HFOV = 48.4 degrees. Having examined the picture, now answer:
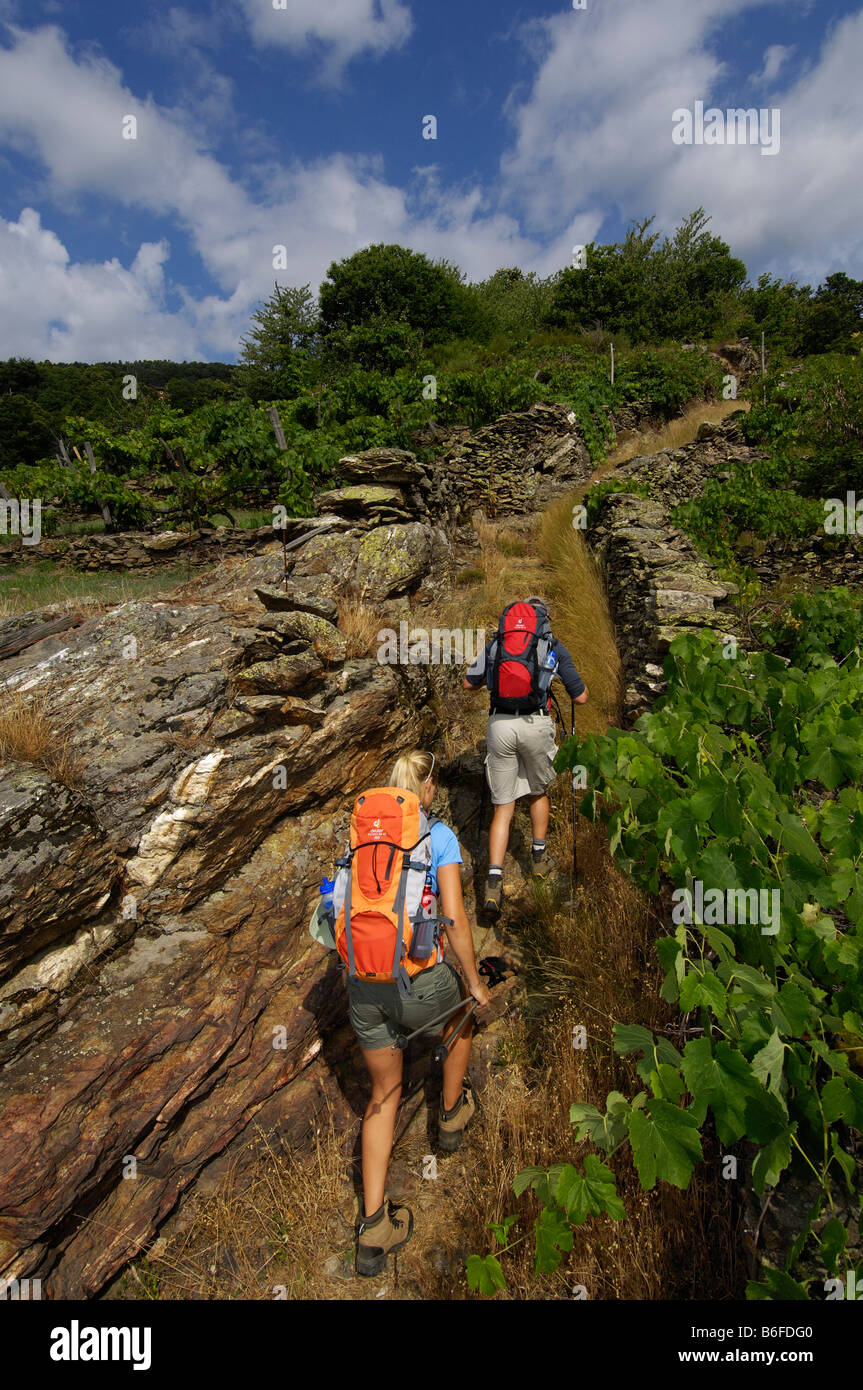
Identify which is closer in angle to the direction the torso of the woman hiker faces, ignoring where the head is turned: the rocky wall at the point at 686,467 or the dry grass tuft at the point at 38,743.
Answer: the rocky wall

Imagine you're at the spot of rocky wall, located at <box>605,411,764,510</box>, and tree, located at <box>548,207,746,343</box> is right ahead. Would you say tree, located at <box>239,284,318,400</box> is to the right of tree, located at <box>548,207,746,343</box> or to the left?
left

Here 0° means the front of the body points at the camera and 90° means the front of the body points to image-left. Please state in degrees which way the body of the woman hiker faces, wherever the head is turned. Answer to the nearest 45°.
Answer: approximately 225°

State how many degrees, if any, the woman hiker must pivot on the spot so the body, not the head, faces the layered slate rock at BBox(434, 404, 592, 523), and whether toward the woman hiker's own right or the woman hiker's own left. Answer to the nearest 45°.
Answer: approximately 45° to the woman hiker's own left

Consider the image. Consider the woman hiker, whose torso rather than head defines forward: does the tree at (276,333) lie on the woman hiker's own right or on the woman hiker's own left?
on the woman hiker's own left

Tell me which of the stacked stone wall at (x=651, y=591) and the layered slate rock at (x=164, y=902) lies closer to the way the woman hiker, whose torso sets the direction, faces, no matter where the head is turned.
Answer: the stacked stone wall

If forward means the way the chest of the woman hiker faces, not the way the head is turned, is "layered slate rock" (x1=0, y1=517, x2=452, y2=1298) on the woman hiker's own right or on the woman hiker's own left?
on the woman hiker's own left

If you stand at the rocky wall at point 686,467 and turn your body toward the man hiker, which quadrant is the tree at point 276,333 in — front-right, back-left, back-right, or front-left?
back-right

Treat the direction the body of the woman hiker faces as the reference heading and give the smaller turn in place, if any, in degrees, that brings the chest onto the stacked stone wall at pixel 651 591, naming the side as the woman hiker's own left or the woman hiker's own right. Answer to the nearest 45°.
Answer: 0° — they already face it

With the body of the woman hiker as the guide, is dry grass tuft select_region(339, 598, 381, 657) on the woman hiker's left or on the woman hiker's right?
on the woman hiker's left
